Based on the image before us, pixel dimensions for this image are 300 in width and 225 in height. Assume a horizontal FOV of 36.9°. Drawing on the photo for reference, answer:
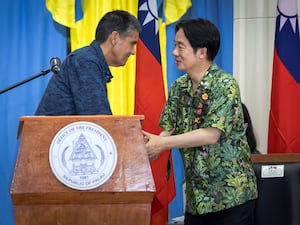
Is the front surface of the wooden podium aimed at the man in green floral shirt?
no

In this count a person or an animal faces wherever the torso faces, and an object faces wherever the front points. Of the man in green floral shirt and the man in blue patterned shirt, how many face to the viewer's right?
1

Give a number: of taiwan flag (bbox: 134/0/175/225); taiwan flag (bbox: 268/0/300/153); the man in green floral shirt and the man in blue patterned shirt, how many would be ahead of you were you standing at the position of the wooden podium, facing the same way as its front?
0

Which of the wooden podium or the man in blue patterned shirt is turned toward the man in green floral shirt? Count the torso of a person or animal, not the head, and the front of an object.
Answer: the man in blue patterned shirt

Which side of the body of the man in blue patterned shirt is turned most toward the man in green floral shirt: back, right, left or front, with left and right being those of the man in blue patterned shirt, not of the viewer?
front

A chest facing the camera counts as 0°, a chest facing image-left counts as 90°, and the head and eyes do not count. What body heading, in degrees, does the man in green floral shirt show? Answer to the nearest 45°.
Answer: approximately 45°

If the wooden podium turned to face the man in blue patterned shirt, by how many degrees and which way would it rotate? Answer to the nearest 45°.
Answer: approximately 180°

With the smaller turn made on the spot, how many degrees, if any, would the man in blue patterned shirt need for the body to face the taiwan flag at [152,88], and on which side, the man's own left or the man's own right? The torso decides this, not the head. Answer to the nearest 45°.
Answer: approximately 90° to the man's own left

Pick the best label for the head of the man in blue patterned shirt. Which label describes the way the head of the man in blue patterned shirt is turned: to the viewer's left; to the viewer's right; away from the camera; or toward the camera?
to the viewer's right

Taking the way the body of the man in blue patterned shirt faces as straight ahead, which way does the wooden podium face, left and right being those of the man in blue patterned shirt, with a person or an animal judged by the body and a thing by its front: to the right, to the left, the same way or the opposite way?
to the right

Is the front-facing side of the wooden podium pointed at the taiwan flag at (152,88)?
no

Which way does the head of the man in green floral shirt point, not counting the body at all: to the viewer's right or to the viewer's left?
to the viewer's left

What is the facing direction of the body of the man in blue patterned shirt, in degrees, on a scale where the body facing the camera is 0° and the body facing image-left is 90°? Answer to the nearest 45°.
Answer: approximately 270°

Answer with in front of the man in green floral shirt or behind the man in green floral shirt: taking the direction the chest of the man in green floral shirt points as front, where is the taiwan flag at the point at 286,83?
behind

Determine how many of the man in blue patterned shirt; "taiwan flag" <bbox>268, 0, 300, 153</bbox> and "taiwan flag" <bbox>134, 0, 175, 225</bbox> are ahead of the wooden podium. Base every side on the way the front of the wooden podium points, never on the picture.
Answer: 0

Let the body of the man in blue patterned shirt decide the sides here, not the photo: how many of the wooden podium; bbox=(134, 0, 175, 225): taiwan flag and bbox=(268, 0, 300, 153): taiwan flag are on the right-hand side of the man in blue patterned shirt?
1

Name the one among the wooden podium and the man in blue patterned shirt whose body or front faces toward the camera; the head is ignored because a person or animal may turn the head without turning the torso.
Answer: the wooden podium

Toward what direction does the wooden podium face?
toward the camera

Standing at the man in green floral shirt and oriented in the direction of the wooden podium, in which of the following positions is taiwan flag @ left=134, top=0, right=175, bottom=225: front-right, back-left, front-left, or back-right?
back-right

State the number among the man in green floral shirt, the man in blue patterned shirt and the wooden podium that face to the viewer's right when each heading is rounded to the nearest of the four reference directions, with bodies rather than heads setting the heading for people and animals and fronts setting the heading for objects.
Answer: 1

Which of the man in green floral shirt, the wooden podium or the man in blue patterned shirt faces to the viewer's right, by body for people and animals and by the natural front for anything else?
the man in blue patterned shirt
